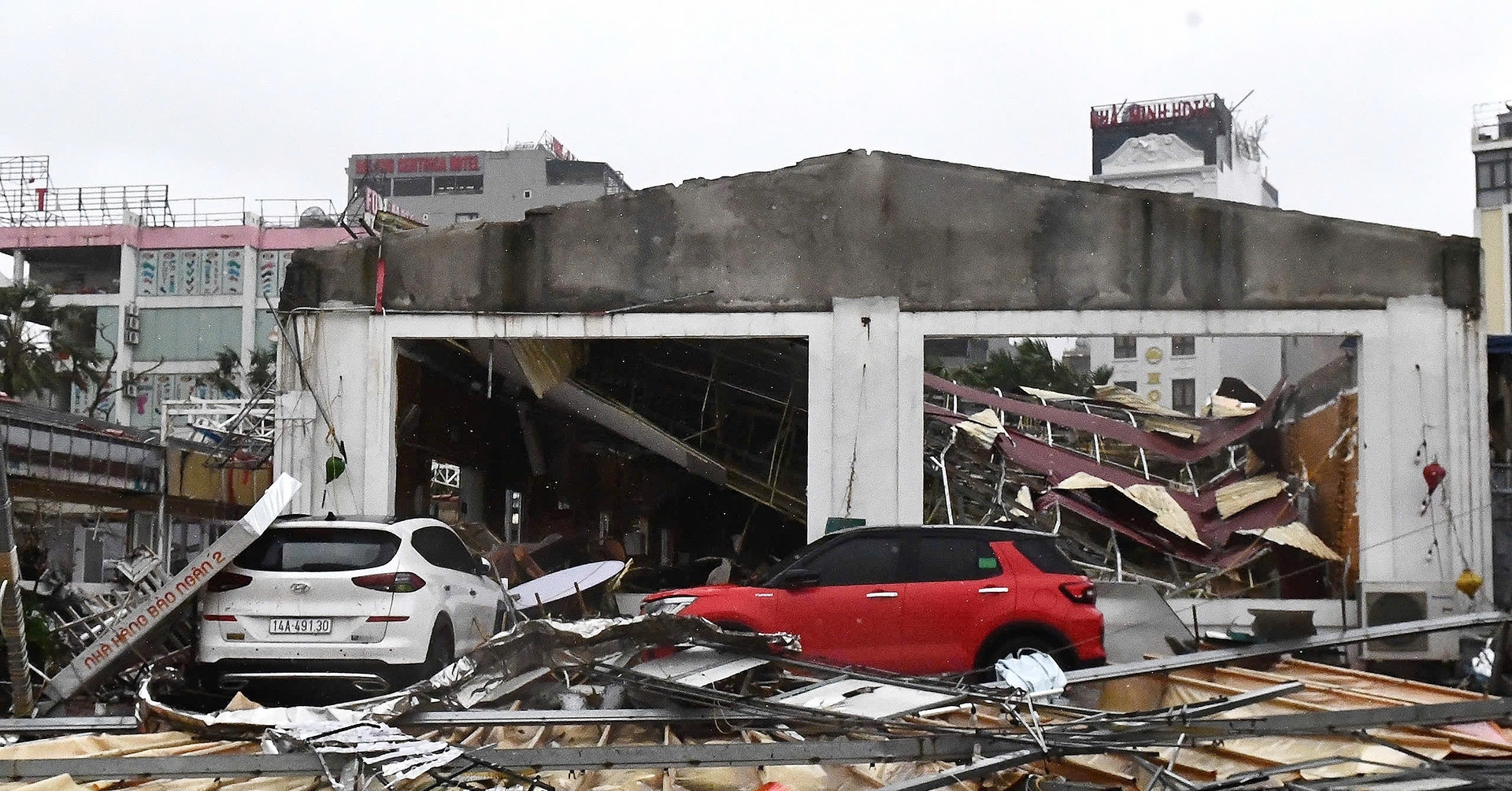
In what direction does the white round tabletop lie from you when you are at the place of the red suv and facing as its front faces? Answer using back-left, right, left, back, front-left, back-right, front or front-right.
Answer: front-right

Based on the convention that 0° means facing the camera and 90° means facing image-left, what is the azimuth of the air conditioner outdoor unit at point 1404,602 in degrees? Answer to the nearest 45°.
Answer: approximately 0°

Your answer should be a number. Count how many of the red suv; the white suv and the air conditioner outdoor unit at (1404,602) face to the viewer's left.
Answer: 1

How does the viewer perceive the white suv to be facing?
facing away from the viewer and to the right of the viewer

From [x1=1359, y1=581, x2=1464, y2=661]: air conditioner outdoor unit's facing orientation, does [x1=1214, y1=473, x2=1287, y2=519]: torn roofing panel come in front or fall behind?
behind

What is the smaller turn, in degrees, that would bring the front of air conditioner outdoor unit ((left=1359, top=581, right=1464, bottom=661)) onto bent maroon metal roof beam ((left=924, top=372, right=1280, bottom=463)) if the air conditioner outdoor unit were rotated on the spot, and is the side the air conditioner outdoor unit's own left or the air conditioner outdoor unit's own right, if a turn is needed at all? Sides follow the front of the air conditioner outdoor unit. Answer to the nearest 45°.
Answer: approximately 135° to the air conditioner outdoor unit's own right

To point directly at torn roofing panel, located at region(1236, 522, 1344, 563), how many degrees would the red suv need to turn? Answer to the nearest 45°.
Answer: approximately 135° to its right

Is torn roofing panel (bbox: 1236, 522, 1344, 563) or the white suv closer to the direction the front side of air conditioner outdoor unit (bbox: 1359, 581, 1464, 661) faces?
the white suv

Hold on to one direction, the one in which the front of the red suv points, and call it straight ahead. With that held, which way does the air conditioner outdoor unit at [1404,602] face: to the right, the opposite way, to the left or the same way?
to the left

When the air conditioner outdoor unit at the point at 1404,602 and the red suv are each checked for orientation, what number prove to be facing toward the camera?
1

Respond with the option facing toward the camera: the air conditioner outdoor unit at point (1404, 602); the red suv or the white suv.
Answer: the air conditioner outdoor unit

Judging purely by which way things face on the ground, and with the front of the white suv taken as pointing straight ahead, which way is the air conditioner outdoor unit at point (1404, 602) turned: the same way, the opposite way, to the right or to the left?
the opposite way

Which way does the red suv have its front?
to the viewer's left
